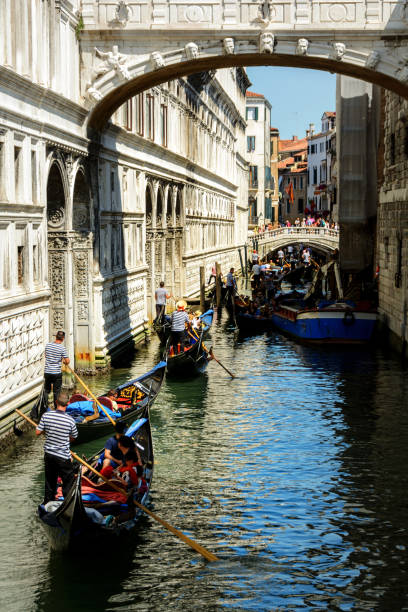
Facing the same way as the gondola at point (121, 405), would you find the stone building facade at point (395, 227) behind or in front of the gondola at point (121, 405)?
in front

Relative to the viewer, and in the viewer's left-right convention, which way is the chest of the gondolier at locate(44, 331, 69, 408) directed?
facing away from the viewer and to the right of the viewer

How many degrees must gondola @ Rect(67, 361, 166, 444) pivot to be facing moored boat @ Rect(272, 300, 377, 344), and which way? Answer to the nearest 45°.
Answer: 0° — it already faces it

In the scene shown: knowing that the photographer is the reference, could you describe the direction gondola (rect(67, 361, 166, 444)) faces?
facing away from the viewer and to the right of the viewer

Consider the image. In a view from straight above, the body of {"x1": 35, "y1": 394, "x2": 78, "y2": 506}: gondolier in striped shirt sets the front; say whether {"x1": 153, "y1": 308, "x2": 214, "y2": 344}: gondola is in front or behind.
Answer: in front

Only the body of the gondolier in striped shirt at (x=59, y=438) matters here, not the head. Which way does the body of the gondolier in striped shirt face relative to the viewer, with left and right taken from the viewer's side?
facing away from the viewer

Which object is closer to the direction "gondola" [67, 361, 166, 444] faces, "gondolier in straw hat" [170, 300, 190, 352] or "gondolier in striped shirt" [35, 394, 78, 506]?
the gondolier in straw hat
